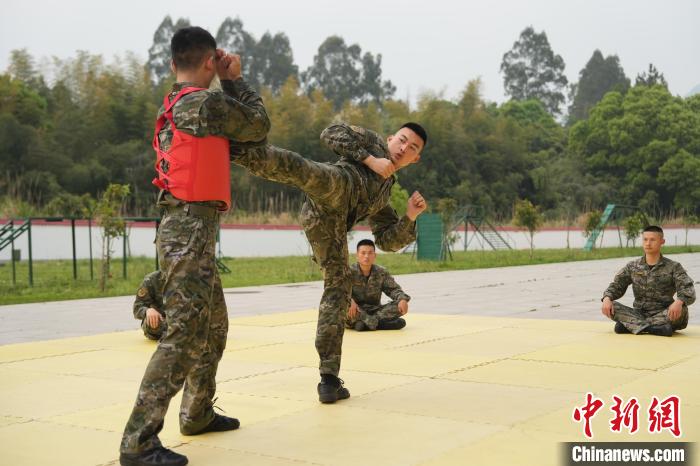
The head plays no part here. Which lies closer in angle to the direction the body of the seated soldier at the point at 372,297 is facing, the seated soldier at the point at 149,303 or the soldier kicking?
the soldier kicking

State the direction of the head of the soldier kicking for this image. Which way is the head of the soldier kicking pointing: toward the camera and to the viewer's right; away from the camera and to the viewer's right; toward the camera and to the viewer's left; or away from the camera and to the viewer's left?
toward the camera and to the viewer's left

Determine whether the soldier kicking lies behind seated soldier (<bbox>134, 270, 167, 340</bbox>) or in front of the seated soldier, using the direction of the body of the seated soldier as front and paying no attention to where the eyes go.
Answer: in front

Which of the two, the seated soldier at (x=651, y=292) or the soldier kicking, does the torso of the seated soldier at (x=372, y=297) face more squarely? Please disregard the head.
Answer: the soldier kicking

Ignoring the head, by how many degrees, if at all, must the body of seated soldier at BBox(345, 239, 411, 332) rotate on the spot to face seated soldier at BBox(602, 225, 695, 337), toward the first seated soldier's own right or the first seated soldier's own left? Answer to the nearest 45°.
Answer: approximately 90° to the first seated soldier's own left

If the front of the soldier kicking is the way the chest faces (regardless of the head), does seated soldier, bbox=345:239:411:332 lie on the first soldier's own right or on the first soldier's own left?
on the first soldier's own left

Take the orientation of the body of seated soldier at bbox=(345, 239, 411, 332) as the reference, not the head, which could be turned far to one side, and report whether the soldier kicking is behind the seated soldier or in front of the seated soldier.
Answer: in front

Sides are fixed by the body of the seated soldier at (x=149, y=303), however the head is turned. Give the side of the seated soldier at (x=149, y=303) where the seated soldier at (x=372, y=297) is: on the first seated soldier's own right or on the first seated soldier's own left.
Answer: on the first seated soldier's own left

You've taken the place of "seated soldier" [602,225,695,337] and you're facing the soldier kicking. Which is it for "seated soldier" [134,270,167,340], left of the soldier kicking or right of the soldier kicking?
right
